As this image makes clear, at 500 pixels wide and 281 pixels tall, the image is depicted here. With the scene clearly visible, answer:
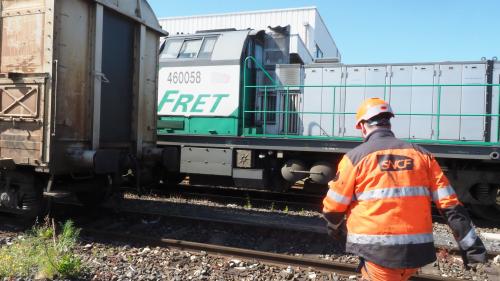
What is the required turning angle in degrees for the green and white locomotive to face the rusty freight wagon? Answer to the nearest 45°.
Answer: approximately 45° to its left

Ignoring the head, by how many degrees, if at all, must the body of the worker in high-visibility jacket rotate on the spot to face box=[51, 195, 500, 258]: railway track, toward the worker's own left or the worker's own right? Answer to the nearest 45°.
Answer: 0° — they already face it

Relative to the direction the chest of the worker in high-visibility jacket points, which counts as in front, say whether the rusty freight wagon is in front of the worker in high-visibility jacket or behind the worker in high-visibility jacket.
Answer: in front

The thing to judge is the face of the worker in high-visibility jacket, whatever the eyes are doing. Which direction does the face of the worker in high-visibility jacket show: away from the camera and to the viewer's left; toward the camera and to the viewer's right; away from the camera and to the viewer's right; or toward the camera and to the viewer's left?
away from the camera and to the viewer's left

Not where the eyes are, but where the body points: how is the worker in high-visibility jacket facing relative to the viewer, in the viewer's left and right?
facing away from the viewer and to the left of the viewer

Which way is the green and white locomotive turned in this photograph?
to the viewer's left

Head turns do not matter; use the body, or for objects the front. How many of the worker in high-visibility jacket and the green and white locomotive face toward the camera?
0

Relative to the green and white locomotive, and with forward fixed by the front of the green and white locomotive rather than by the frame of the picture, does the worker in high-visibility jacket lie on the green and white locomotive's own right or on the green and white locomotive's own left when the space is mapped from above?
on the green and white locomotive's own left

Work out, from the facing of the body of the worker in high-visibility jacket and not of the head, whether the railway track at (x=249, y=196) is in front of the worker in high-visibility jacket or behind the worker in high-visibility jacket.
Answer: in front
